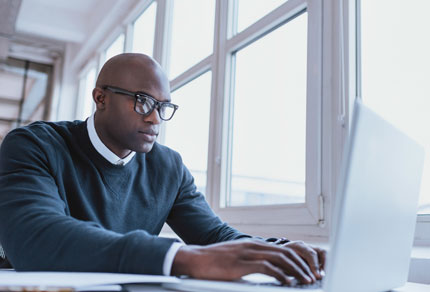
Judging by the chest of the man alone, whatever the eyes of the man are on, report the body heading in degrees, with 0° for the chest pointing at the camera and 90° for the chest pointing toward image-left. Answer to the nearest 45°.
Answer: approximately 315°

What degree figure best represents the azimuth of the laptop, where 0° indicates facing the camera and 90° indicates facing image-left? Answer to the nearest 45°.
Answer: approximately 90°

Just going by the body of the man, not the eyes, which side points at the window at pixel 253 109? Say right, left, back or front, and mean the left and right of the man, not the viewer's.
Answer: left

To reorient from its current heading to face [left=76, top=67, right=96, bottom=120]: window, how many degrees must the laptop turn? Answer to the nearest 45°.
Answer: approximately 45° to its right

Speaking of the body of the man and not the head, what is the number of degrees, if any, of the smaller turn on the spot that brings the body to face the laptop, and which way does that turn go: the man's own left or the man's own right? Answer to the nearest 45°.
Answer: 0° — they already face it

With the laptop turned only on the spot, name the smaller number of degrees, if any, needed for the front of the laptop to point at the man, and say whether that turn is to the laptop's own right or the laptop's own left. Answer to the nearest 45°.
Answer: approximately 45° to the laptop's own right

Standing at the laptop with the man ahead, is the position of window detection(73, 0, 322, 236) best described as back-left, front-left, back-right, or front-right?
front-right

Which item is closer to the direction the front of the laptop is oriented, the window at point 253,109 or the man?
the man

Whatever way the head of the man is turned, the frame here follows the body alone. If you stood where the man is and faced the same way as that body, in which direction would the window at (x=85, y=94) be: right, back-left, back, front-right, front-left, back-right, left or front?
back-left

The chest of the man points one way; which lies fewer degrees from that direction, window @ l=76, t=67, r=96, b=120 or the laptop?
the laptop

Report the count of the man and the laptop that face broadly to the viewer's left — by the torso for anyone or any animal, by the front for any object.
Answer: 1

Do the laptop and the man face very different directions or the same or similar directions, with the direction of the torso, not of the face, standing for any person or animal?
very different directions

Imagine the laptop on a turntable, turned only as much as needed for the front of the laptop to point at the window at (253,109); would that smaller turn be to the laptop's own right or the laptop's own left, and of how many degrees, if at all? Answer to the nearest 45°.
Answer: approximately 90° to the laptop's own right
